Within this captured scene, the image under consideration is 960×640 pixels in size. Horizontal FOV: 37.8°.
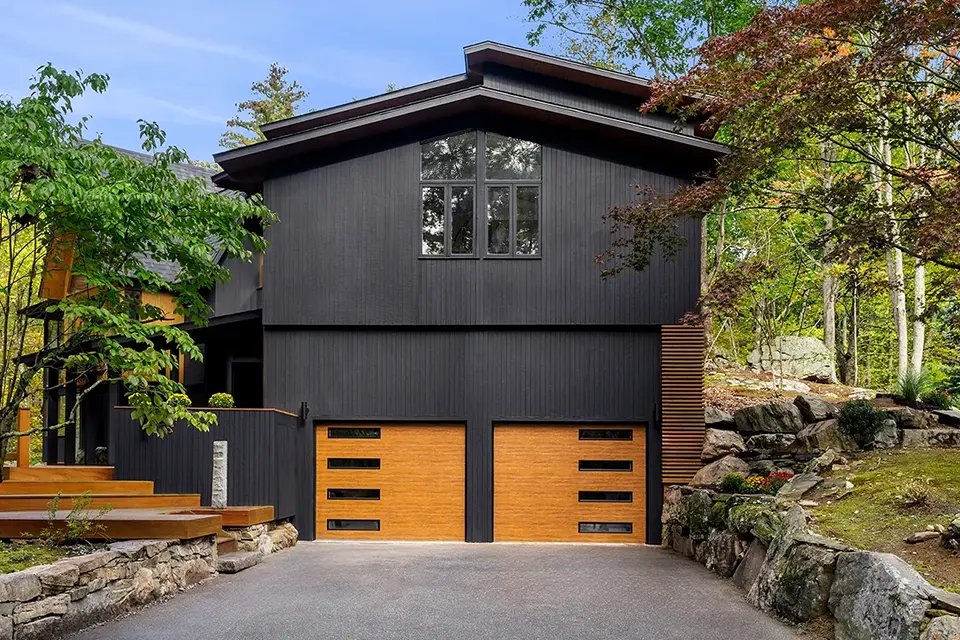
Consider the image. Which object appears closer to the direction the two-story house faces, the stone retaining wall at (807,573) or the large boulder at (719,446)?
the stone retaining wall

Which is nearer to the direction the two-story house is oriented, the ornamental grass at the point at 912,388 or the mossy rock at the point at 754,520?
the mossy rock

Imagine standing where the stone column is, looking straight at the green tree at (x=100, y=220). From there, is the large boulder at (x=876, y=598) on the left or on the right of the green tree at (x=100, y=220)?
left

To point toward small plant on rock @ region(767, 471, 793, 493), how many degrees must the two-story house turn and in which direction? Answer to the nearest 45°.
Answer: approximately 45° to its left

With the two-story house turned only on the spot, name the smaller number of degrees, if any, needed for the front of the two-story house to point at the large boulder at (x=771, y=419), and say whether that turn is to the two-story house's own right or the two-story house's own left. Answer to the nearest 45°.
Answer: approximately 90° to the two-story house's own left

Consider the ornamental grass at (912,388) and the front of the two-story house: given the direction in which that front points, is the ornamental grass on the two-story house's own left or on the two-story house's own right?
on the two-story house's own left

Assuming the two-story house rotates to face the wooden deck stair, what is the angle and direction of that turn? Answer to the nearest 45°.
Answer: approximately 45° to its right

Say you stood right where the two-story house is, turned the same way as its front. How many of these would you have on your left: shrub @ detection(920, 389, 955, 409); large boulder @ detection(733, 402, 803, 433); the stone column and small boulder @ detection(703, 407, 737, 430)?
3

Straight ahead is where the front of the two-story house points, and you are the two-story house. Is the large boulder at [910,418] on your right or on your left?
on your left

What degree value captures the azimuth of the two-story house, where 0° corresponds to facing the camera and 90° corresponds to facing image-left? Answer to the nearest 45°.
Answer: approximately 0°

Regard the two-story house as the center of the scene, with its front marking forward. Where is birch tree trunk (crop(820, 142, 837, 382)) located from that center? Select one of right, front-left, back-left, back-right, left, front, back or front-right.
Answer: back-left
